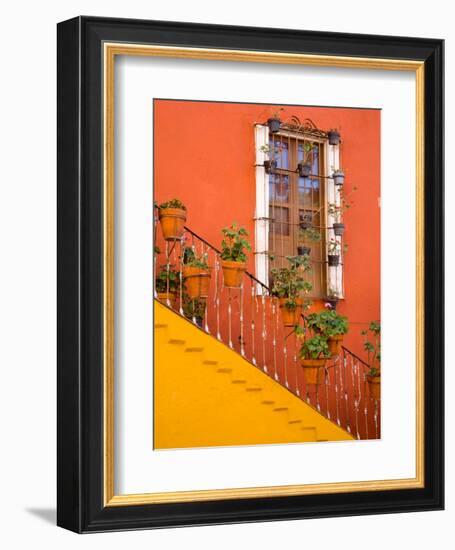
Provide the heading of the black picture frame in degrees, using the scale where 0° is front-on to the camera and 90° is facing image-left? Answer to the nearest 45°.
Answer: approximately 315°
